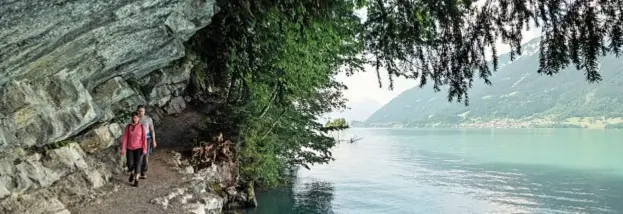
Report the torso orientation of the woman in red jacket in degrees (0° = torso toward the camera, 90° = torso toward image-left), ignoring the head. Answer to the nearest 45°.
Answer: approximately 0°
